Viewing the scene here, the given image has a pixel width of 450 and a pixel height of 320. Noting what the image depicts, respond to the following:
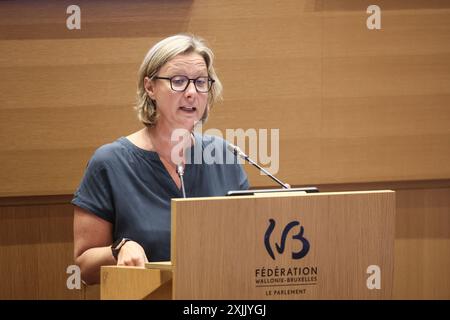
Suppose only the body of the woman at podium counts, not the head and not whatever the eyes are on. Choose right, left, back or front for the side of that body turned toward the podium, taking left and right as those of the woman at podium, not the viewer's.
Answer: front

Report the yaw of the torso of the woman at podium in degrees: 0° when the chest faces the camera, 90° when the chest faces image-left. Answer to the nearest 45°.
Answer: approximately 315°
